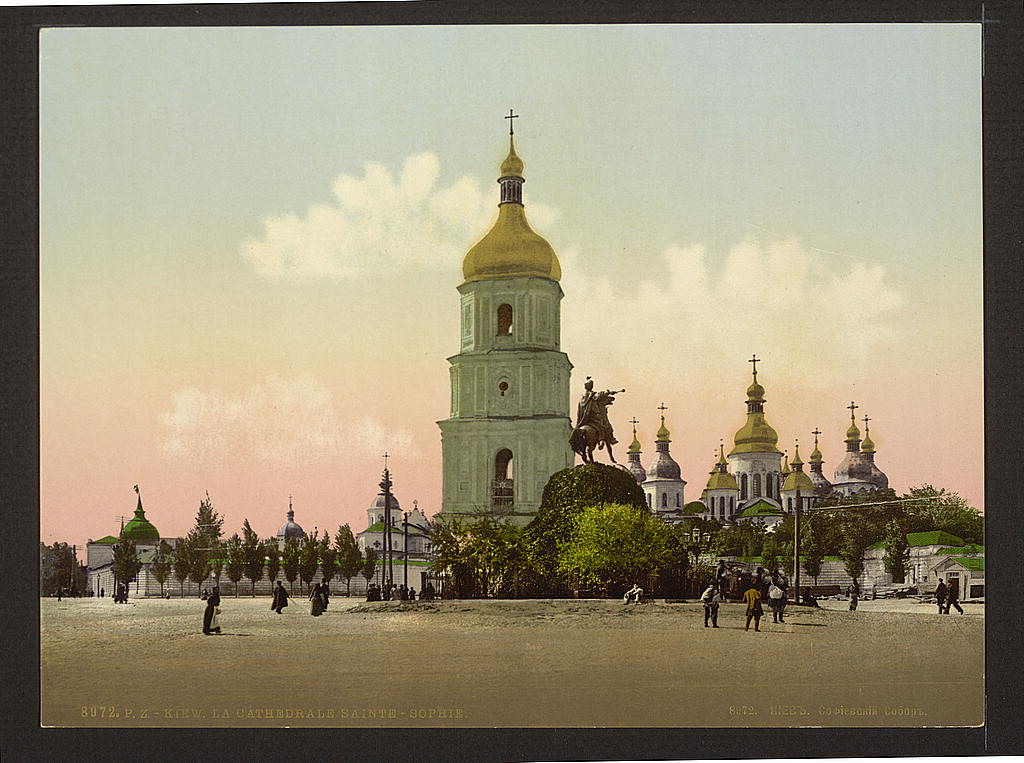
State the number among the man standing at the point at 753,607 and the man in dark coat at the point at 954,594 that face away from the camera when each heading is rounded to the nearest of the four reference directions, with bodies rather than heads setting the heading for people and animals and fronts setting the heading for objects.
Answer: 1

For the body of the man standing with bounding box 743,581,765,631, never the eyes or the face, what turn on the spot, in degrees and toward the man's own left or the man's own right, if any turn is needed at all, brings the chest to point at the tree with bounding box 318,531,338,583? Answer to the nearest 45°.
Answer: approximately 90° to the man's own left

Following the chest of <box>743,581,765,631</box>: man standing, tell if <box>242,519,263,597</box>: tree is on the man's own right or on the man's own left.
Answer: on the man's own left

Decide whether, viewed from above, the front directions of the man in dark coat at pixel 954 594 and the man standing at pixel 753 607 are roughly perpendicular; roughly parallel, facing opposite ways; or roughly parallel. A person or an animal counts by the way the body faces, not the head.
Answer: roughly perpendicular

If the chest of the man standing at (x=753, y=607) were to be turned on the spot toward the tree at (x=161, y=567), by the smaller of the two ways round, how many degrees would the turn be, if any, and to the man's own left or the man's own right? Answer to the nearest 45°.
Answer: approximately 90° to the man's own left

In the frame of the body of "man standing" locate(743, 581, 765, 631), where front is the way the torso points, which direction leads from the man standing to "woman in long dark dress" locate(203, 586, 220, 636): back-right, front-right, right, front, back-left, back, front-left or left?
left

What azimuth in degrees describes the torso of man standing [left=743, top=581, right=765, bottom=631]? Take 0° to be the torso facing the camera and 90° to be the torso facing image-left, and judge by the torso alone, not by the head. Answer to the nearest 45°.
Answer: approximately 180°
